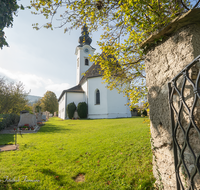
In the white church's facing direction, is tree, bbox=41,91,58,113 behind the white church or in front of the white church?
in front

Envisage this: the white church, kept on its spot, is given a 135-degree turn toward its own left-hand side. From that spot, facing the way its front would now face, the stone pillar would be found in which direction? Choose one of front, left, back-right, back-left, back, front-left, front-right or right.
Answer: front

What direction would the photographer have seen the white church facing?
facing away from the viewer and to the left of the viewer

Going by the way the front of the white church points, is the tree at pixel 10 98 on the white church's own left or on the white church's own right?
on the white church's own left

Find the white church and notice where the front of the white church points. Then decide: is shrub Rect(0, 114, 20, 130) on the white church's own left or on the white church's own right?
on the white church's own left
